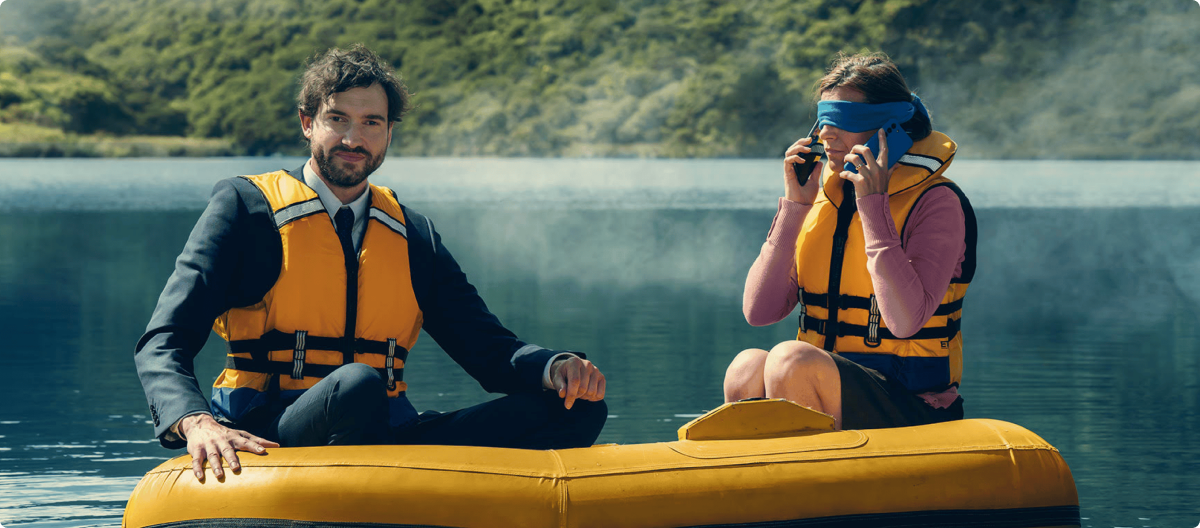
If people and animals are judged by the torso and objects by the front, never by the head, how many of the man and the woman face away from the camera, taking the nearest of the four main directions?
0

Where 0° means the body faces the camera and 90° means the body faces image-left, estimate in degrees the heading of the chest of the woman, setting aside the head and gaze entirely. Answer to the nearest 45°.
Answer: approximately 45°

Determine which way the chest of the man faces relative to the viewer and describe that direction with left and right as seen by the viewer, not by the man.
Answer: facing the viewer and to the right of the viewer

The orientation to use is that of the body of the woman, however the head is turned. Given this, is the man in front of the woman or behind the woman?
in front
